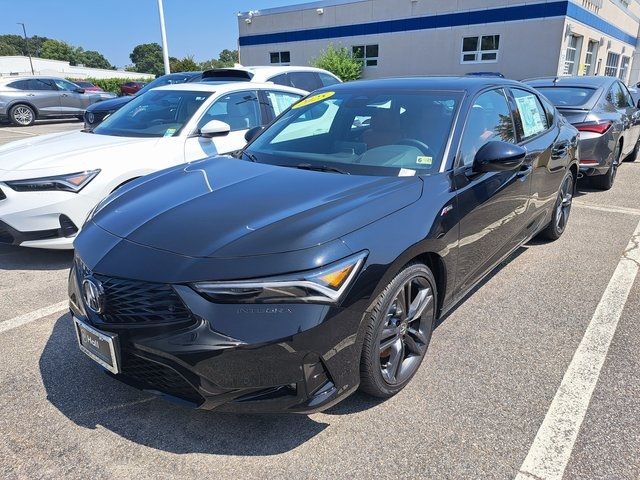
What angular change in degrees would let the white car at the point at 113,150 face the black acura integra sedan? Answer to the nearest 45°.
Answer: approximately 45° to its left

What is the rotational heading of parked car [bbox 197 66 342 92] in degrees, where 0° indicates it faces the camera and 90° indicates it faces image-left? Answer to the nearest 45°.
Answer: approximately 225°

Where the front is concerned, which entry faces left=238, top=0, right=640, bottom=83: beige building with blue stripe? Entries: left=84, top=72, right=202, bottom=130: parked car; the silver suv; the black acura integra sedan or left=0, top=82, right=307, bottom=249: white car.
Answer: the silver suv

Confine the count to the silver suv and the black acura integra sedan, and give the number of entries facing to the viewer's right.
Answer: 1

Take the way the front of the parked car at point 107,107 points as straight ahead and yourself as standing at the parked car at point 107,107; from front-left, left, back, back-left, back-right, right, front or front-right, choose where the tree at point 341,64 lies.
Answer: back

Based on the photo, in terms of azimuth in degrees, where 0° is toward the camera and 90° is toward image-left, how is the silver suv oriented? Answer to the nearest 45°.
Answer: approximately 270°
